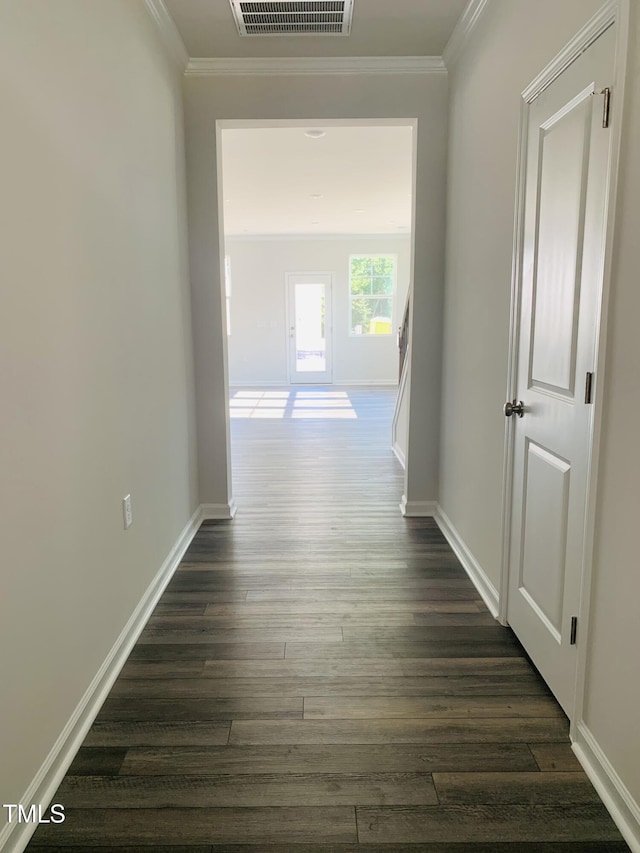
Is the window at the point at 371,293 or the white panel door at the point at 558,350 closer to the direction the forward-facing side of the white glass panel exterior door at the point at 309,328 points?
the white panel door

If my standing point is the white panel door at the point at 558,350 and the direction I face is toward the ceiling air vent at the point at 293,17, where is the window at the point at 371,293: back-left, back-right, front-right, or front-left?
front-right

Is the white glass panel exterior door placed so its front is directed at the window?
no

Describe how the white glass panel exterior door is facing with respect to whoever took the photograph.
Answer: facing the viewer

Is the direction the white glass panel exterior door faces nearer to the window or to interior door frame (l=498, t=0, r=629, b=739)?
the interior door frame

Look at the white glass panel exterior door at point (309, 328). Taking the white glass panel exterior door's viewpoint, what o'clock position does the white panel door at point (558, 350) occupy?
The white panel door is roughly at 12 o'clock from the white glass panel exterior door.

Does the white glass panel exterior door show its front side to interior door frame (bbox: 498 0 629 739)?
yes

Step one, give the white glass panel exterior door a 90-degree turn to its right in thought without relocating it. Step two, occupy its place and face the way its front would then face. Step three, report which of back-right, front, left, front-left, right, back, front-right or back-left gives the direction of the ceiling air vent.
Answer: left
